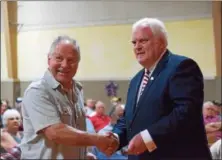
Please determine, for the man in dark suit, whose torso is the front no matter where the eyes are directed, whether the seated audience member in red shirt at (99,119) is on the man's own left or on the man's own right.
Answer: on the man's own right

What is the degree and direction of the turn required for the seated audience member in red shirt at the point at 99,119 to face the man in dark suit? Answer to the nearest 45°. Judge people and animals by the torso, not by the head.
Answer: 0° — they already face them

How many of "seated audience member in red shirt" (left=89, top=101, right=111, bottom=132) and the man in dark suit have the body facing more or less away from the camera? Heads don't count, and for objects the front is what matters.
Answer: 0

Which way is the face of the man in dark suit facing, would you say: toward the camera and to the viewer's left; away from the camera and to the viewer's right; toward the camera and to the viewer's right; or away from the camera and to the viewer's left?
toward the camera and to the viewer's left

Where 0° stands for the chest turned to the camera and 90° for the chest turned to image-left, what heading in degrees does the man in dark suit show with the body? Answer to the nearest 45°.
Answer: approximately 45°

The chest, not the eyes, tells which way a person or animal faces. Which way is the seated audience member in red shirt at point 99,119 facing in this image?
toward the camera
